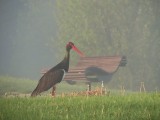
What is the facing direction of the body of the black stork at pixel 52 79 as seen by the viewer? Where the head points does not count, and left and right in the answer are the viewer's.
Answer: facing to the right of the viewer
